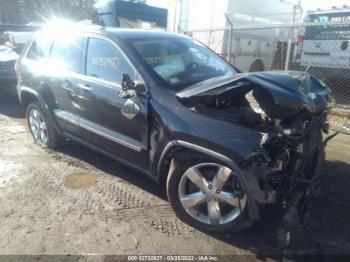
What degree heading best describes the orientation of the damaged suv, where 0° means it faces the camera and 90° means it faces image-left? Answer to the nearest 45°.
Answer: approximately 315°

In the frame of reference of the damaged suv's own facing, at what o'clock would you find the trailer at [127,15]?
The trailer is roughly at 7 o'clock from the damaged suv.

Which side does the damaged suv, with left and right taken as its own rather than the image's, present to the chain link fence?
left
